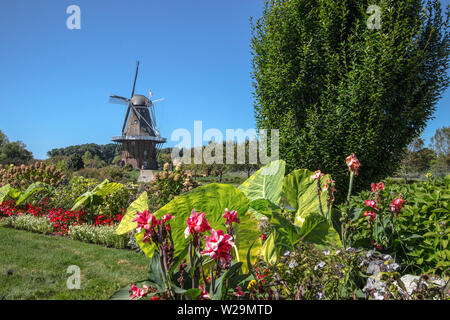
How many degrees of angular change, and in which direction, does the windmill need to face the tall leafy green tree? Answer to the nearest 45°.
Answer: approximately 135° to its left

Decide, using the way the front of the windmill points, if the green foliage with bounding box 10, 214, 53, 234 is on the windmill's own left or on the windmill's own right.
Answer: on the windmill's own left

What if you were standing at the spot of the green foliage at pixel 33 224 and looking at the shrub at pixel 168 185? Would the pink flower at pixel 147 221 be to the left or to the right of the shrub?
right
